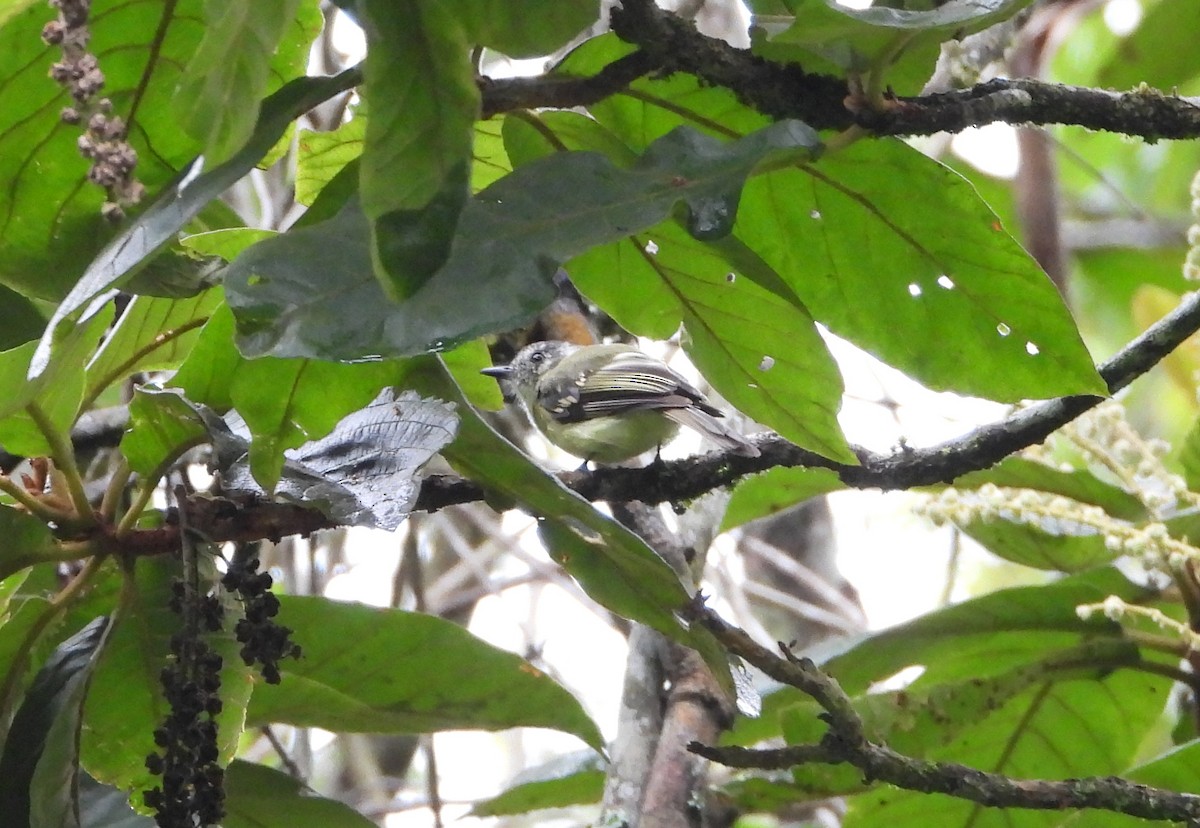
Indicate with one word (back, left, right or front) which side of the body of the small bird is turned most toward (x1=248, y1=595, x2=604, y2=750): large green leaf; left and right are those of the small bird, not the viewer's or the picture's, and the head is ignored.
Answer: front

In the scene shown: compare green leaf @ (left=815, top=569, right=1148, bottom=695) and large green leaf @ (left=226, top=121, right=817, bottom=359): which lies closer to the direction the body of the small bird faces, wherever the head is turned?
the large green leaf

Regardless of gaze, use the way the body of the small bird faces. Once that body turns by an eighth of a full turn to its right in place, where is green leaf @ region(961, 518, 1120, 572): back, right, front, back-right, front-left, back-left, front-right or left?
back

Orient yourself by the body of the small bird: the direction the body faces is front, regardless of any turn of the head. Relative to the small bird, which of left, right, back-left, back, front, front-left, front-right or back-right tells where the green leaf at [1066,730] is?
back-left

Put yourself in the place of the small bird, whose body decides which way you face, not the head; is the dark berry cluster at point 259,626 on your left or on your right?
on your left

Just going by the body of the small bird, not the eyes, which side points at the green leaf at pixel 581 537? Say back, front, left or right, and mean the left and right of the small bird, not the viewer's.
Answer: left

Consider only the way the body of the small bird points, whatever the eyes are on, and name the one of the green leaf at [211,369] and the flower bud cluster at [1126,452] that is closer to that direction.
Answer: the green leaf

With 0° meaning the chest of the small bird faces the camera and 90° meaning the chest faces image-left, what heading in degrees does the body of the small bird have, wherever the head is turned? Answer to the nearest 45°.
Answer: approximately 90°
